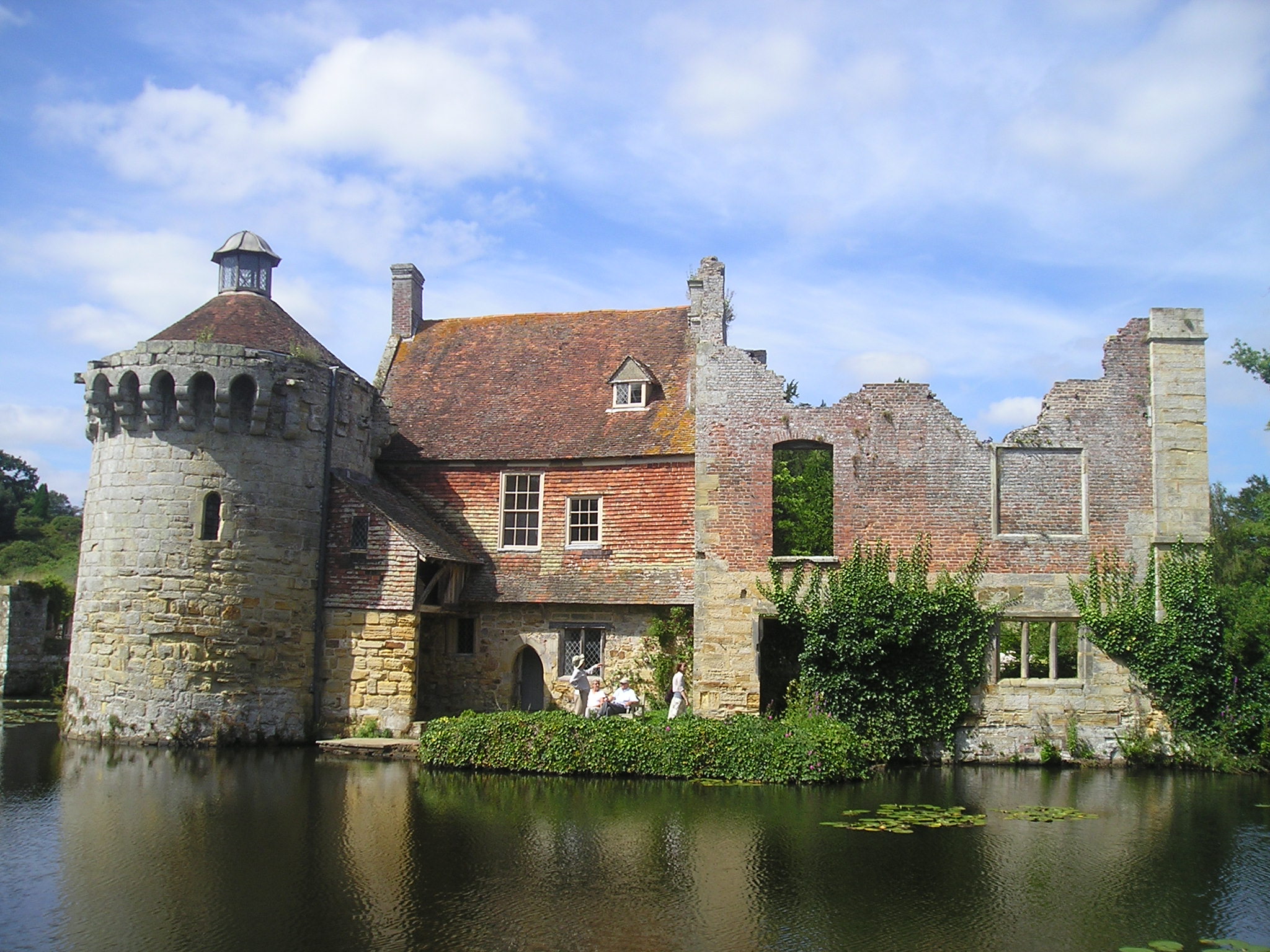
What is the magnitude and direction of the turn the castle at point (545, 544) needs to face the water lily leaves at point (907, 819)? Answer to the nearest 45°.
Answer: approximately 45° to its left

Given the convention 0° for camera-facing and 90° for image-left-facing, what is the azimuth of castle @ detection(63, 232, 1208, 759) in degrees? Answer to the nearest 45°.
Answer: approximately 0°

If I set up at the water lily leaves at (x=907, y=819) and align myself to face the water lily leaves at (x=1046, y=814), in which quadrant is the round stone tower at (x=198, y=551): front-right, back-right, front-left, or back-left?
back-left

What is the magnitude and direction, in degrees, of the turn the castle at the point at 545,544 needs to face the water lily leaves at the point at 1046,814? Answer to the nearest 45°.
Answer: approximately 45° to its left

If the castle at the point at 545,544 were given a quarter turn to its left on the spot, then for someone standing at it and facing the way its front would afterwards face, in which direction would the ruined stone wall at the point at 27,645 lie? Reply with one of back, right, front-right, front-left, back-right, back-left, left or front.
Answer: back-left

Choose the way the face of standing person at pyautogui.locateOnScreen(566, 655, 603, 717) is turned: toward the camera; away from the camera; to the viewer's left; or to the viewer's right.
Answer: to the viewer's right
